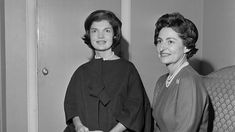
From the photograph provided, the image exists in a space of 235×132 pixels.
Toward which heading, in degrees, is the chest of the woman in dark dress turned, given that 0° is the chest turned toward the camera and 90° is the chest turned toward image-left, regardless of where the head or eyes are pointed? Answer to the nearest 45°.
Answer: approximately 0°
